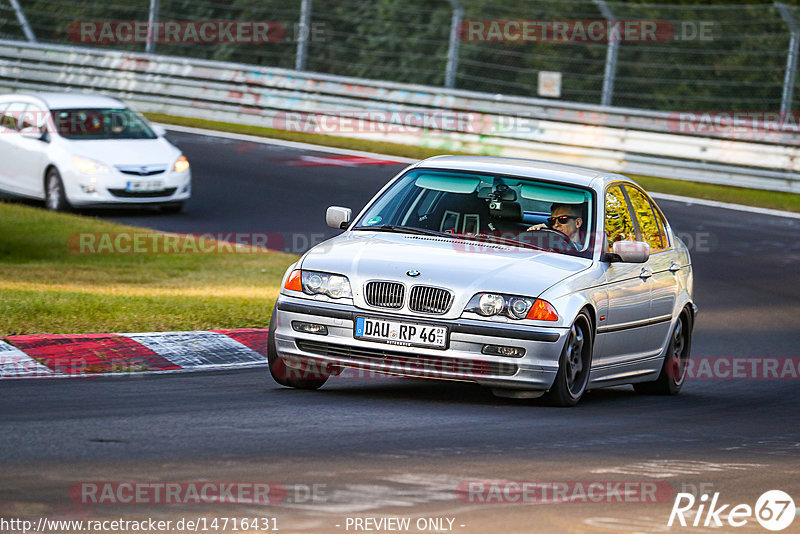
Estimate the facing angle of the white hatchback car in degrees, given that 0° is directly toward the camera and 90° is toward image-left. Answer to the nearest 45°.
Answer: approximately 315°

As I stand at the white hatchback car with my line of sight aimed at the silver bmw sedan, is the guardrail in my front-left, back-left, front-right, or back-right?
back-left

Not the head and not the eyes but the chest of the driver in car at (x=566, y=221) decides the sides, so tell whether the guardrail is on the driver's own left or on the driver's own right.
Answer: on the driver's own right

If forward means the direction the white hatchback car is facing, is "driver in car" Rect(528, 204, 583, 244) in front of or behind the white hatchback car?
in front

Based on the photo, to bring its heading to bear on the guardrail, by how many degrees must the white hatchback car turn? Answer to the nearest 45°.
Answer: approximately 90° to its left

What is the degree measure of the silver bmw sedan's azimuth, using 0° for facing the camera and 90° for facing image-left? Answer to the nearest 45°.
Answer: approximately 45°

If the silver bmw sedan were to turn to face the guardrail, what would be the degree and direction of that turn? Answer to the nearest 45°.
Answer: approximately 135° to its right

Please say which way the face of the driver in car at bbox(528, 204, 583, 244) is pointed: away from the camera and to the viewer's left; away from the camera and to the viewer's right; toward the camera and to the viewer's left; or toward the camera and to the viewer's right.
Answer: toward the camera and to the viewer's left

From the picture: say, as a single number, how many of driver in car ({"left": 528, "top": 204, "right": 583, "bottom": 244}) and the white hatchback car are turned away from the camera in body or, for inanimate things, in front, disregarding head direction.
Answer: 0

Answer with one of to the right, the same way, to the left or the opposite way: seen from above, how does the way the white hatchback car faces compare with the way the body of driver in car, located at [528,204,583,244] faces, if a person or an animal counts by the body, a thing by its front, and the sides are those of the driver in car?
to the left

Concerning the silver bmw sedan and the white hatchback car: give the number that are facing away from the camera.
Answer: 0

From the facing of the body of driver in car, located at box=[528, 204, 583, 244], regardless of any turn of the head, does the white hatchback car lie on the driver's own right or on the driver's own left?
on the driver's own right
